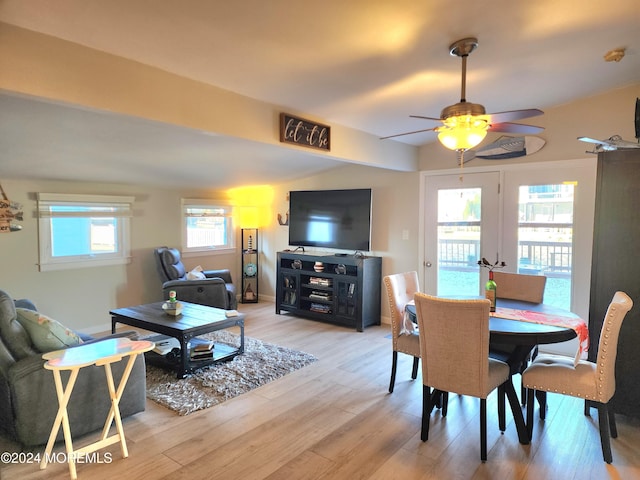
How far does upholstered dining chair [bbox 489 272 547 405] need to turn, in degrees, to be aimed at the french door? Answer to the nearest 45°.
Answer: approximately 135° to its right

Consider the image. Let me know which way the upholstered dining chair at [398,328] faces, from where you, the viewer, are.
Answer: facing the viewer and to the right of the viewer

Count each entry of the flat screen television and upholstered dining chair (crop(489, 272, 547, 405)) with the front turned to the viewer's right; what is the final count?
0

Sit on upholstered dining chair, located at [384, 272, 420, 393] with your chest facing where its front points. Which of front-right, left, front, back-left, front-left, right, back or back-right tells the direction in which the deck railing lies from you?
left

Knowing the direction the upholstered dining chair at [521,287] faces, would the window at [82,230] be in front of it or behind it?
in front

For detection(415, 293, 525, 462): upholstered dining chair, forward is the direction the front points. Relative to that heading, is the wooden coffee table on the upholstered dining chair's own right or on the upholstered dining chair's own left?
on the upholstered dining chair's own left

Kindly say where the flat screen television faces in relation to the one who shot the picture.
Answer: facing the viewer and to the left of the viewer

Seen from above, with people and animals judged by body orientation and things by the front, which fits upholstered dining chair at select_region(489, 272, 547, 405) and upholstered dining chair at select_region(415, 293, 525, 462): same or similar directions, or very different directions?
very different directions

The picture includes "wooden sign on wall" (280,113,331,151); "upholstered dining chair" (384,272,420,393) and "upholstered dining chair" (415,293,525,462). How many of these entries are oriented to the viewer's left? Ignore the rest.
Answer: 0

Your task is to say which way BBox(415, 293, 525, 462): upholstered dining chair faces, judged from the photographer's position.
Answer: facing away from the viewer and to the right of the viewer

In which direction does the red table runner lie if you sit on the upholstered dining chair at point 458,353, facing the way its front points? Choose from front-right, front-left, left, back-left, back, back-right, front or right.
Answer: front

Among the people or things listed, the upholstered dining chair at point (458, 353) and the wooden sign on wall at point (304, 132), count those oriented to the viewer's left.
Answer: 0
